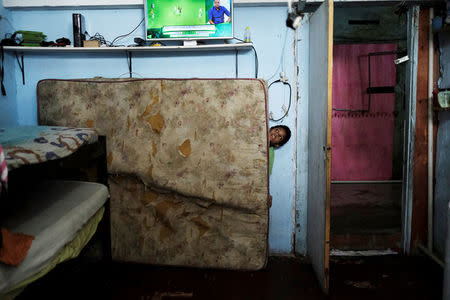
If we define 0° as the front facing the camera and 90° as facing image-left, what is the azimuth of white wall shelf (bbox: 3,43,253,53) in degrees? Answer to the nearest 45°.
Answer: approximately 0°

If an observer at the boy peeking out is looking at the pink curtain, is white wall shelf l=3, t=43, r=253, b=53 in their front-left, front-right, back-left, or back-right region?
back-left

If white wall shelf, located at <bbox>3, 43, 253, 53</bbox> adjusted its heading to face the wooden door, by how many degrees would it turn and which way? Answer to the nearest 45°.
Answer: approximately 45° to its left

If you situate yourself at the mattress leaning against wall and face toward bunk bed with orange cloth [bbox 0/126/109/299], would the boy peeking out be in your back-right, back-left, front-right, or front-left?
back-left

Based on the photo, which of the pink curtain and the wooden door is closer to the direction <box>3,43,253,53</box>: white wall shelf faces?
the wooden door

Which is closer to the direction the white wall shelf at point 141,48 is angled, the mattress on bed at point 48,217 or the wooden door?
the mattress on bed

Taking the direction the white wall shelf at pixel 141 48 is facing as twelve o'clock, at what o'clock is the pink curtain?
The pink curtain is roughly at 8 o'clock from the white wall shelf.
